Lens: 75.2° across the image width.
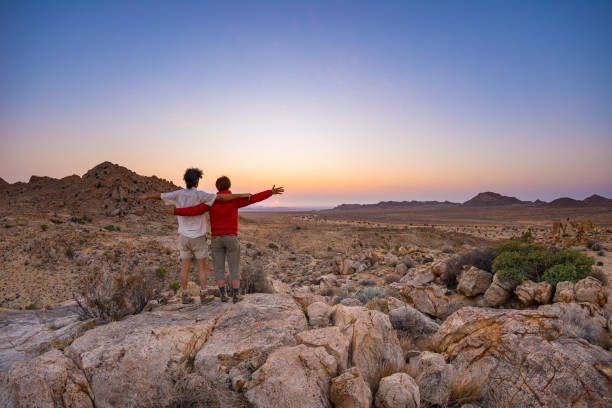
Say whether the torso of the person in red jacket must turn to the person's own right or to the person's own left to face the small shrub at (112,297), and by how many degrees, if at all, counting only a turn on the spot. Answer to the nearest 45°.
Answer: approximately 90° to the person's own left

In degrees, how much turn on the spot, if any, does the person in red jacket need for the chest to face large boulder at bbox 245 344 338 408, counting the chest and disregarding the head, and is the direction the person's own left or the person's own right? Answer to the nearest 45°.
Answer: approximately 180°

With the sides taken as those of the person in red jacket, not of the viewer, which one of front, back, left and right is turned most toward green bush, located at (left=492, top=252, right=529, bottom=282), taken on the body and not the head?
right

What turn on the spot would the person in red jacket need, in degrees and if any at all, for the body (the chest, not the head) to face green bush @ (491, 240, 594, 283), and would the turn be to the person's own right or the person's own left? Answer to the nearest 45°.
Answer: approximately 90° to the person's own right

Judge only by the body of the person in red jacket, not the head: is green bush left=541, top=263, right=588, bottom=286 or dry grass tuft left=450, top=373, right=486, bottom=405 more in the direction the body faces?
the green bush

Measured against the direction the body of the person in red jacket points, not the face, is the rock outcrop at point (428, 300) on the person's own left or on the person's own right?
on the person's own right

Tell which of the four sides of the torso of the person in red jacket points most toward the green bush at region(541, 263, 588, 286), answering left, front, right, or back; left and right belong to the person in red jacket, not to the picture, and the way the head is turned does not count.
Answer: right

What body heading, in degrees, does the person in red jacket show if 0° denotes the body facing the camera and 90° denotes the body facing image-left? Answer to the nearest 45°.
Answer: approximately 180°

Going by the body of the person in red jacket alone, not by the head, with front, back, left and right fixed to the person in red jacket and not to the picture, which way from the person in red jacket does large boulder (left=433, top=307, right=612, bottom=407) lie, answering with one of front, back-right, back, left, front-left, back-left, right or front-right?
back-right

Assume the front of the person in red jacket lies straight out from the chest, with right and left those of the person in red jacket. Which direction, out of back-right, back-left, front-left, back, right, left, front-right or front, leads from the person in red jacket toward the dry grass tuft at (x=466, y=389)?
back-right

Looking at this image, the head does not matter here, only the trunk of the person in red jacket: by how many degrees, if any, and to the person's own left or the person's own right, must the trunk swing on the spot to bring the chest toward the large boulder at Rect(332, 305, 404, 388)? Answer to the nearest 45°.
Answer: approximately 135° to the person's own right

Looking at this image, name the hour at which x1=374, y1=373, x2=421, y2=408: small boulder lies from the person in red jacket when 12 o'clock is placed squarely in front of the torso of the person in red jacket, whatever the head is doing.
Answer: The small boulder is roughly at 5 o'clock from the person in red jacket.

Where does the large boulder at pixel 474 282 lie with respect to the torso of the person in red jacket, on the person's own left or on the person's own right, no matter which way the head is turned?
on the person's own right
